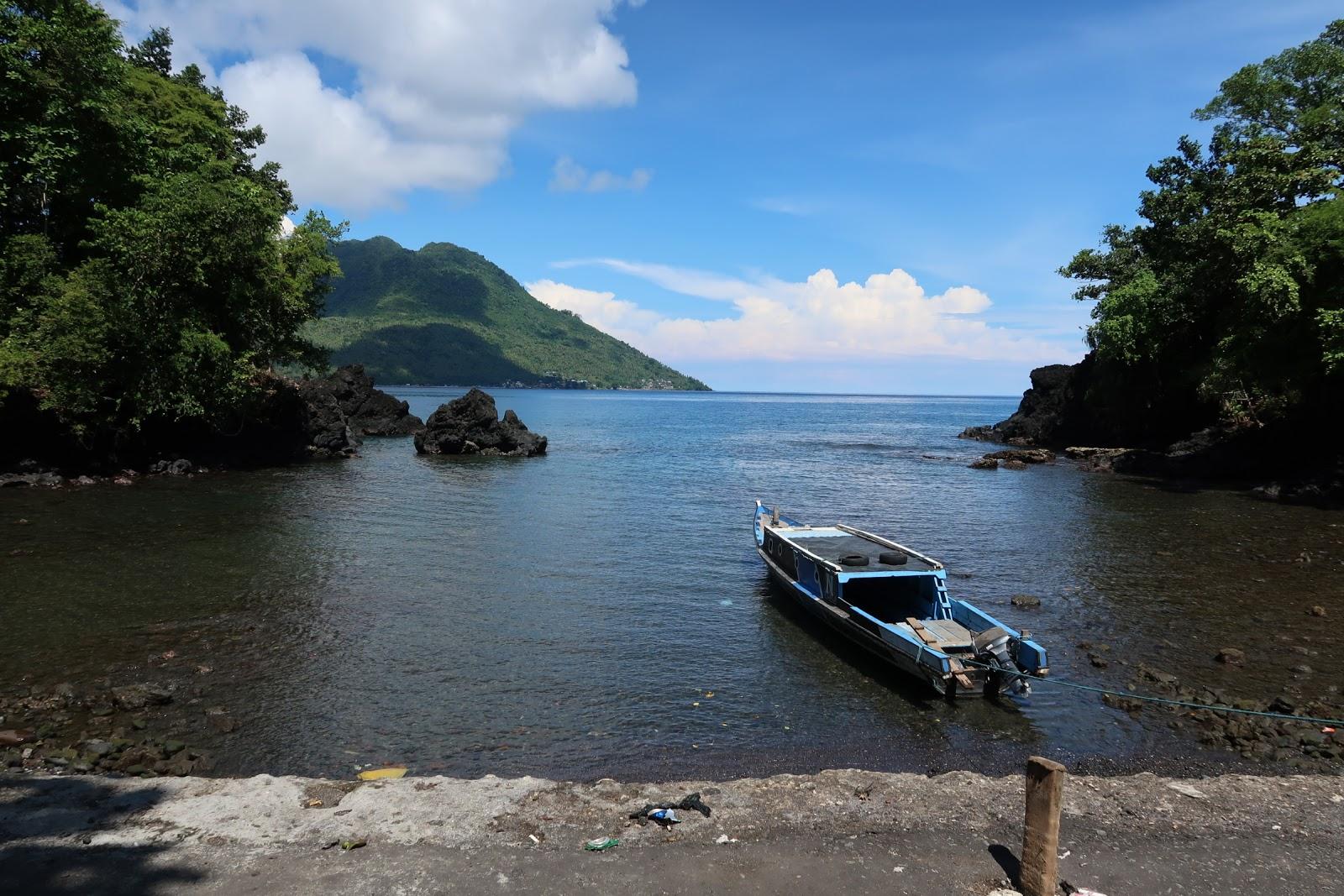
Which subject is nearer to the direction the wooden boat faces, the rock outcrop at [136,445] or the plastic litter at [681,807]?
the rock outcrop

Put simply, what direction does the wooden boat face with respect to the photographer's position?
facing away from the viewer and to the left of the viewer

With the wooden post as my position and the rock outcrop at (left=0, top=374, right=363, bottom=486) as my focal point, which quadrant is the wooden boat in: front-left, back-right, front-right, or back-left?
front-right

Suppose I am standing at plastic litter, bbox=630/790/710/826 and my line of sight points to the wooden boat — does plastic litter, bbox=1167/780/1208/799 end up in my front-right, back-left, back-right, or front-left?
front-right

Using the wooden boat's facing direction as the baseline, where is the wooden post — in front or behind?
behind

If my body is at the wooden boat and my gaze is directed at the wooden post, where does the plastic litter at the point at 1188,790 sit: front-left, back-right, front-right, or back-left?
front-left

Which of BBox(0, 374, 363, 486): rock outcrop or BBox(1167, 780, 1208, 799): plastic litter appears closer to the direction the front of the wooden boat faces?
the rock outcrop

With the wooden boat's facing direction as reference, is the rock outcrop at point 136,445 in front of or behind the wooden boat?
in front

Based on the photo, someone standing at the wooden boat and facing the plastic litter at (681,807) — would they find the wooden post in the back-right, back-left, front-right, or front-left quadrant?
front-left

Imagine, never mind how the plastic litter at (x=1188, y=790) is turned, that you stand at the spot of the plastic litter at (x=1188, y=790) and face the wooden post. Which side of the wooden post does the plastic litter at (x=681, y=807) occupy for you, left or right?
right

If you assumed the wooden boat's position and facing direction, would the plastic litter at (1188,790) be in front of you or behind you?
behind

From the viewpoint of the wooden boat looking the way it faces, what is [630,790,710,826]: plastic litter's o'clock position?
The plastic litter is roughly at 8 o'clock from the wooden boat.
